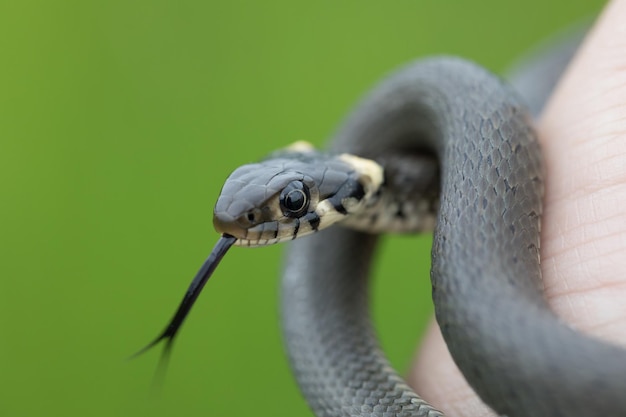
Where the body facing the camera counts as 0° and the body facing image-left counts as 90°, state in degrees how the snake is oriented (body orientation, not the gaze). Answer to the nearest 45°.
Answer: approximately 45°
